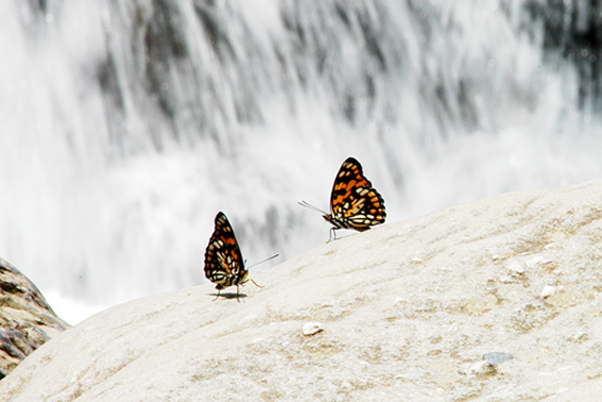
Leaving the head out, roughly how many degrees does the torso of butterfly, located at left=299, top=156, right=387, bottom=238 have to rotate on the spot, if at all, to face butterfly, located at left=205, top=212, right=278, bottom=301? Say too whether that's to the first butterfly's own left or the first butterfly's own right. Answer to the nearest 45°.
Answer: approximately 45° to the first butterfly's own left

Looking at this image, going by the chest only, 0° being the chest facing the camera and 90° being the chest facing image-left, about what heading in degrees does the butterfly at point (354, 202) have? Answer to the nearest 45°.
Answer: approximately 90°
